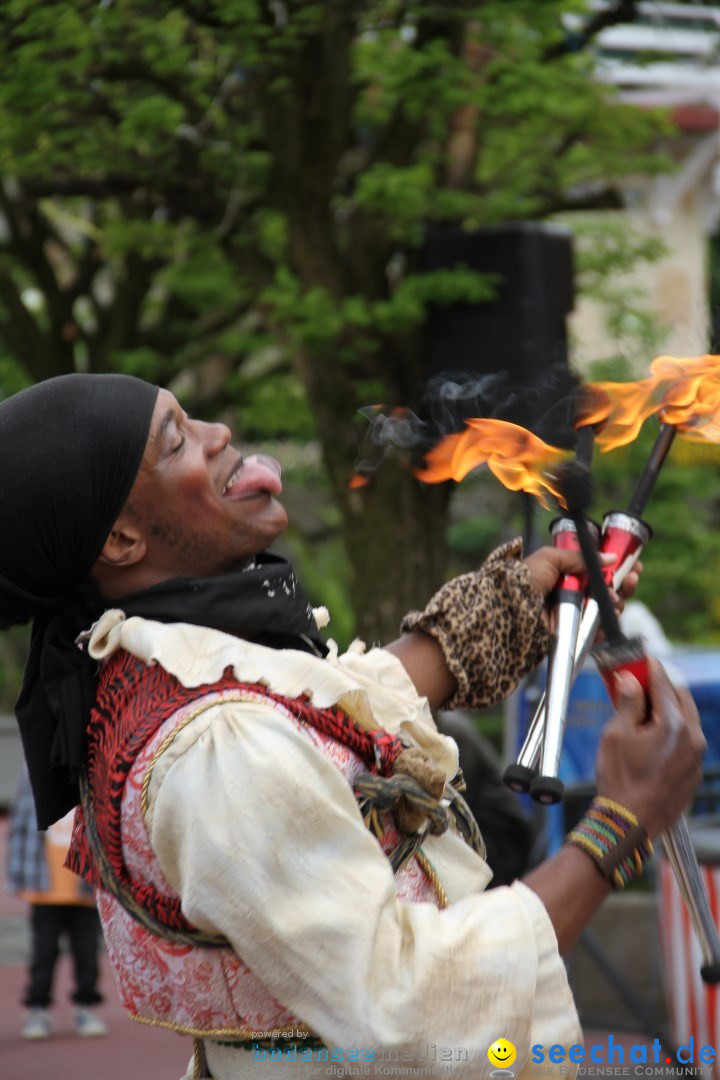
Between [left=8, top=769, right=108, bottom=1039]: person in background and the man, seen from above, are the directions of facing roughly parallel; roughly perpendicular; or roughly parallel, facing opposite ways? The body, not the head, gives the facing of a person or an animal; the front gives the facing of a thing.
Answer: roughly perpendicular

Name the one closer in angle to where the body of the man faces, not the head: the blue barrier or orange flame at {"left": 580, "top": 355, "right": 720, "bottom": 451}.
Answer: the orange flame

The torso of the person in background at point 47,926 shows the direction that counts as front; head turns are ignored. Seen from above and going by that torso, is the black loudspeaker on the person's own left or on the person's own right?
on the person's own left

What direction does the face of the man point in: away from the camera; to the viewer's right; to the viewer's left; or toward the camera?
to the viewer's right

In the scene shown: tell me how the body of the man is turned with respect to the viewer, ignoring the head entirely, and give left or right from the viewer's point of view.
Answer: facing to the right of the viewer

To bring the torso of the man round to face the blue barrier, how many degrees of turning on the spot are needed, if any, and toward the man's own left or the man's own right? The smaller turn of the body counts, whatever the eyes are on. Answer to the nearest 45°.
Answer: approximately 90° to the man's own left

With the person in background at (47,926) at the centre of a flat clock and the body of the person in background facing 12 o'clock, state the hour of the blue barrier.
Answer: The blue barrier is roughly at 9 o'clock from the person in background.

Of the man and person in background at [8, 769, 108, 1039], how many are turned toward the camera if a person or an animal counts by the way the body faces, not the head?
1

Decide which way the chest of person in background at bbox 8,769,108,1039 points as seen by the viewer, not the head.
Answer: toward the camera
